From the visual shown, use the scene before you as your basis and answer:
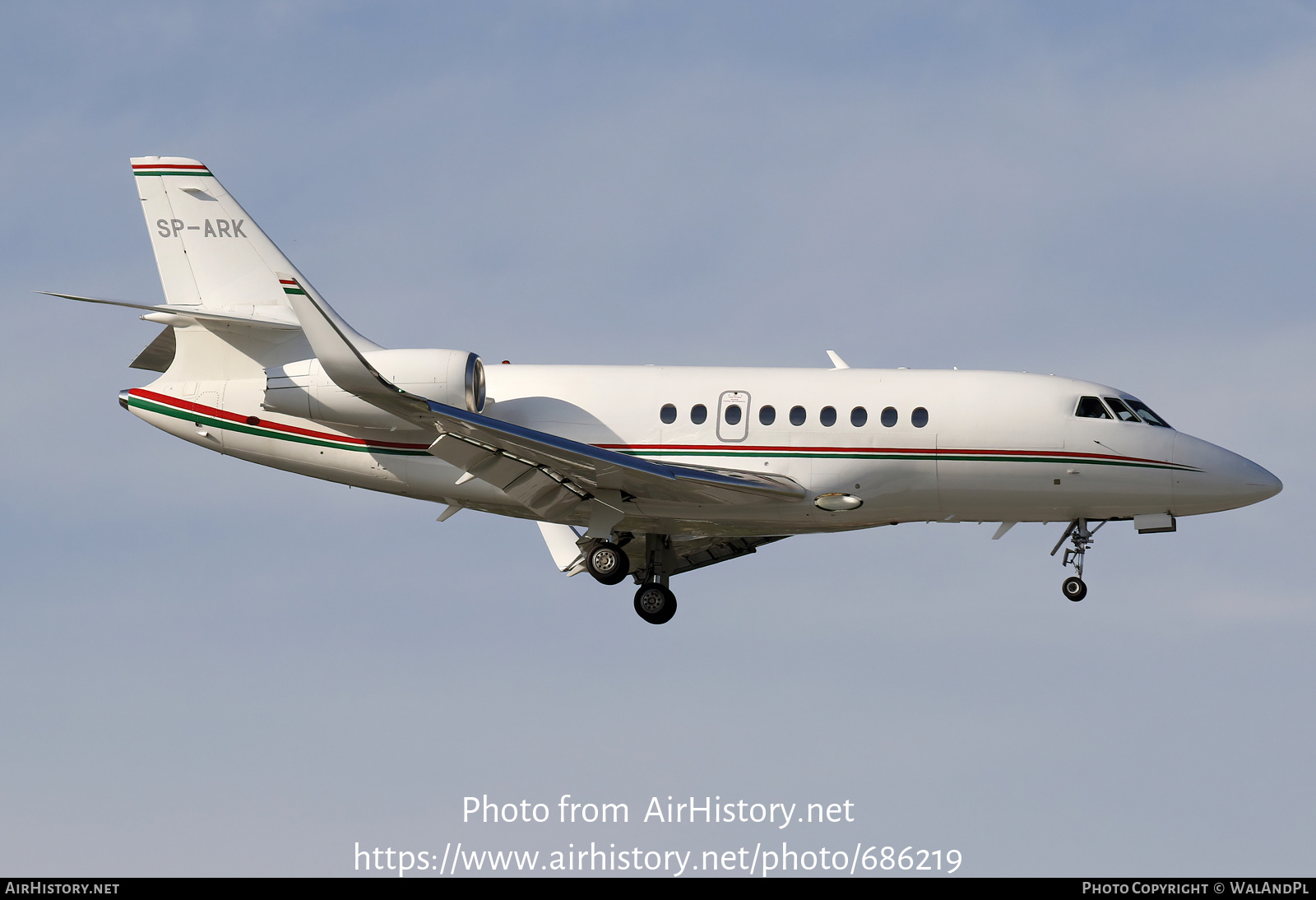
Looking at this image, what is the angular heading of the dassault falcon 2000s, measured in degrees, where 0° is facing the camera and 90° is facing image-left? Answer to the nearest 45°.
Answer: approximately 270°
